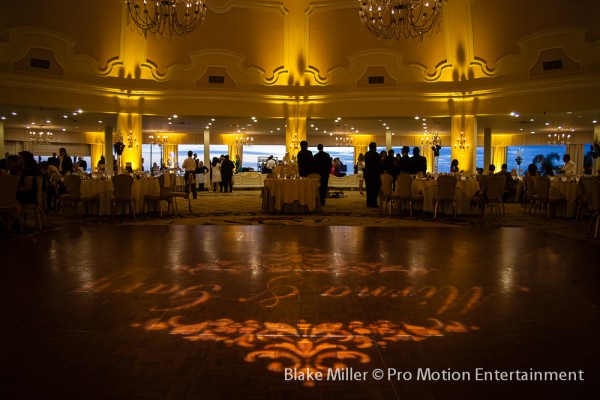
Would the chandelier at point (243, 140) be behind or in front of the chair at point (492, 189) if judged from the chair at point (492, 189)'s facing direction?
in front

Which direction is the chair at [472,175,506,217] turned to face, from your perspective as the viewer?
facing away from the viewer and to the left of the viewer

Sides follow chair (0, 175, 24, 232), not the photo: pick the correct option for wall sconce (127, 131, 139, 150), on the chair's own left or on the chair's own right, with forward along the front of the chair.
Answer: on the chair's own right

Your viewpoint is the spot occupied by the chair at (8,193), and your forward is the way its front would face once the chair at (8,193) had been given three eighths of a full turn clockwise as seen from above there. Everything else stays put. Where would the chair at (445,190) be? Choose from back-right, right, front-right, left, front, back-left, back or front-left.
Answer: front

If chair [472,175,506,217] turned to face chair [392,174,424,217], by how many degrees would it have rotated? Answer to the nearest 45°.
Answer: approximately 45° to its left

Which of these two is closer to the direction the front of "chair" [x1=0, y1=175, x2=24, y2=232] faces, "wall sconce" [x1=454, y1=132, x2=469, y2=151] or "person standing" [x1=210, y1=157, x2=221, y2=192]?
the person standing

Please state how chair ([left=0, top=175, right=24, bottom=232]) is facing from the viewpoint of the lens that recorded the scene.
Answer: facing away from the viewer and to the left of the viewer

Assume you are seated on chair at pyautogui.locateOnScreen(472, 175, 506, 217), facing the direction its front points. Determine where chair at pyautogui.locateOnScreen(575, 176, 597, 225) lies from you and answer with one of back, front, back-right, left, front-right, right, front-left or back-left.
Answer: back
